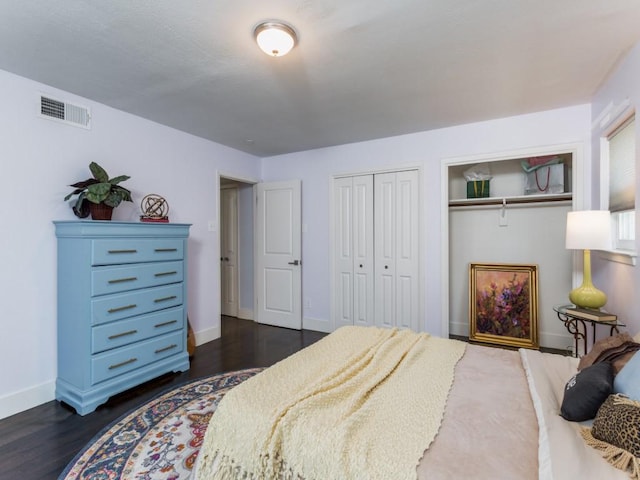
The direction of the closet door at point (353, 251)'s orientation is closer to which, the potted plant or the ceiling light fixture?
the ceiling light fixture

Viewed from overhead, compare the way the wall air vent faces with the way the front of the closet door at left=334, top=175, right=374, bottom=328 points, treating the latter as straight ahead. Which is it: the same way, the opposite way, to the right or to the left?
to the left

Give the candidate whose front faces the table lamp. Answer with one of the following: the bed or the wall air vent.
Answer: the wall air vent

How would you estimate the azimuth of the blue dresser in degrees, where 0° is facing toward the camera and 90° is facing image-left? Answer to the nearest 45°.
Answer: approximately 315°

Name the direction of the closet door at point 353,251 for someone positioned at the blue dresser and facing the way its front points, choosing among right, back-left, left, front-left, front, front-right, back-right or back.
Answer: front-left

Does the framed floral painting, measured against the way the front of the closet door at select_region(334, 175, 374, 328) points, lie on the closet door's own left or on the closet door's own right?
on the closet door's own left

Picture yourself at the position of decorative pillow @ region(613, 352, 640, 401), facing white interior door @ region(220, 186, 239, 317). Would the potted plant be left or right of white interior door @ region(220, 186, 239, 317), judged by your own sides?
left

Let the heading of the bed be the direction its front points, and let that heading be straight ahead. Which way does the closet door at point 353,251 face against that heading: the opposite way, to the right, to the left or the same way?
to the left

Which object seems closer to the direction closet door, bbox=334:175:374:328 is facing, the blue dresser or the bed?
the bed

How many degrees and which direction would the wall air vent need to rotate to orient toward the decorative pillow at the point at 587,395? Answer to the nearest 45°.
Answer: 0° — it already faces it

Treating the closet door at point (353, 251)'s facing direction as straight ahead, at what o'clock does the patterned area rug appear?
The patterned area rug is roughly at 1 o'clock from the closet door.

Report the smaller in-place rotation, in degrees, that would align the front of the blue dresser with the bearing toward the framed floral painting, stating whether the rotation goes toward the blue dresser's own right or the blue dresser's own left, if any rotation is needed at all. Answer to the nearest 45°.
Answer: approximately 45° to the blue dresser's own left

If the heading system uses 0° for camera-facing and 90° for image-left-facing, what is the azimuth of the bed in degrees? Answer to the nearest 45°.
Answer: approximately 90°

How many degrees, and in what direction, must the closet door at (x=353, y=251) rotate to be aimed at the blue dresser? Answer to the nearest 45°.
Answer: approximately 45° to its right

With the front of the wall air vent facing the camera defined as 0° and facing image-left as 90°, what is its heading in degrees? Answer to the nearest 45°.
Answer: approximately 315°

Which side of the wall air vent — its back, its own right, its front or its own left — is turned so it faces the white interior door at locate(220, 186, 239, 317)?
left

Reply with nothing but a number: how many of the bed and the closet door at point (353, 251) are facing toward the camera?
1

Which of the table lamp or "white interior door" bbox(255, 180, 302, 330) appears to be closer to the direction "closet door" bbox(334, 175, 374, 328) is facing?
the table lamp
